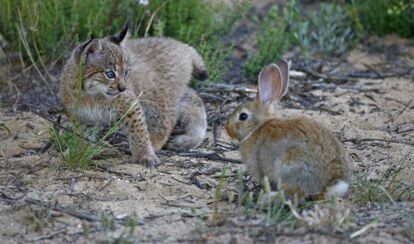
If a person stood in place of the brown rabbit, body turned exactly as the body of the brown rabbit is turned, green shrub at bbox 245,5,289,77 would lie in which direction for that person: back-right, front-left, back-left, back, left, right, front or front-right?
right

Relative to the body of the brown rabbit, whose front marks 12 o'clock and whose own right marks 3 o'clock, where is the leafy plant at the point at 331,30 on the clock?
The leafy plant is roughly at 3 o'clock from the brown rabbit.

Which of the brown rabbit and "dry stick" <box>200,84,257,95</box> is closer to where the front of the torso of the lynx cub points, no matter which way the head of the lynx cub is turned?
the brown rabbit

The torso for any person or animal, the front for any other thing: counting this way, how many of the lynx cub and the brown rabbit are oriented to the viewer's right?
0

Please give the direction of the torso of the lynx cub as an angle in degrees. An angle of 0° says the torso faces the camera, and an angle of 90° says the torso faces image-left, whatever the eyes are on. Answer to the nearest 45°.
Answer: approximately 45°

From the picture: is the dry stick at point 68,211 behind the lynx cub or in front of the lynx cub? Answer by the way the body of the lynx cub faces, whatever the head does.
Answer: in front

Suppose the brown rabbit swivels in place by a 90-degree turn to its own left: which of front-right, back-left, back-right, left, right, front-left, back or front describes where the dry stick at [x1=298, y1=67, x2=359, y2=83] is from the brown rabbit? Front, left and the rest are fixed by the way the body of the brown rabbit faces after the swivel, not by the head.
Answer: back

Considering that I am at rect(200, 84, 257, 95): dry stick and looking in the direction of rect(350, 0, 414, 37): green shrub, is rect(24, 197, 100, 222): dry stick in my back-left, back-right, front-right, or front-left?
back-right

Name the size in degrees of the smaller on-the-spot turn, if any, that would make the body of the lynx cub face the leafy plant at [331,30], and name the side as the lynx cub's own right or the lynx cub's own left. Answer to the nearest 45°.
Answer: approximately 180°

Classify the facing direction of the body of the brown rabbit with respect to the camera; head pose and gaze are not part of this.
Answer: to the viewer's left

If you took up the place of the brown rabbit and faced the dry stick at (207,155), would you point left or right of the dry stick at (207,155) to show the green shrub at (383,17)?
right

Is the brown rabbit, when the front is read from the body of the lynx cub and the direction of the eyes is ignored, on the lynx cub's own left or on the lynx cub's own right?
on the lynx cub's own left

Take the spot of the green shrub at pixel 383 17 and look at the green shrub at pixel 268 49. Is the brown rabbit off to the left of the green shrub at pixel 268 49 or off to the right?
left

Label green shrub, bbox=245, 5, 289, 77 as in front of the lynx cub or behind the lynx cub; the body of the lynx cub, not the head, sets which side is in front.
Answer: behind
